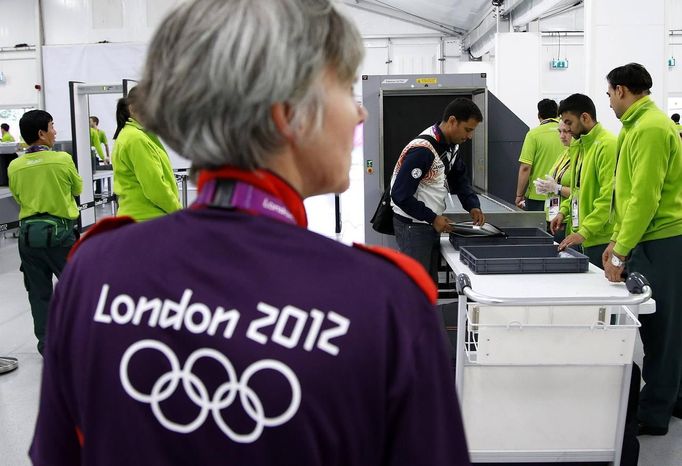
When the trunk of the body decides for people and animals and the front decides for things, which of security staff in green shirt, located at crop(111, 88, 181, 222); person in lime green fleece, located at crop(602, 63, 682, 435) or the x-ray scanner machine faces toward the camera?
the x-ray scanner machine

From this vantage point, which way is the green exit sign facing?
toward the camera

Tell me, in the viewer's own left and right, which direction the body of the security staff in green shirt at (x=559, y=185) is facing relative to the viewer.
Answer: facing the viewer and to the left of the viewer

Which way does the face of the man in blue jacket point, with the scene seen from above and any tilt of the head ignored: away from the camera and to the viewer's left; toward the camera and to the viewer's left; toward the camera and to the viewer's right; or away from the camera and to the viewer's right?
toward the camera and to the viewer's right

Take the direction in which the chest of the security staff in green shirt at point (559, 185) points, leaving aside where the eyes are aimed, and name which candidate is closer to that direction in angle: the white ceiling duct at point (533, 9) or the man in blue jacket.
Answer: the man in blue jacket

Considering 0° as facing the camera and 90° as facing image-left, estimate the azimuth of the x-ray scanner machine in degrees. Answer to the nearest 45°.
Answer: approximately 0°

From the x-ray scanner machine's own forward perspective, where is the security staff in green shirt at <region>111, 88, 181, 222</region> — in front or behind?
in front

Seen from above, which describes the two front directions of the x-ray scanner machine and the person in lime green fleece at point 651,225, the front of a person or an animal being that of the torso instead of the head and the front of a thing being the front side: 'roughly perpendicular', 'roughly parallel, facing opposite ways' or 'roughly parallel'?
roughly perpendicular

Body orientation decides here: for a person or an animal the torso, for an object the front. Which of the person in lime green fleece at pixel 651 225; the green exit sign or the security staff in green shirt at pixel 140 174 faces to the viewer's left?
the person in lime green fleece at pixel 651 225

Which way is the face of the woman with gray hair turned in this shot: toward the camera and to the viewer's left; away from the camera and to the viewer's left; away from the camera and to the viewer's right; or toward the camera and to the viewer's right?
away from the camera and to the viewer's right

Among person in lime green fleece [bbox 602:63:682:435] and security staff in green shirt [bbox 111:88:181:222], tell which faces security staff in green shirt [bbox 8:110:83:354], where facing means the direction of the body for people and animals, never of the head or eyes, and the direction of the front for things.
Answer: person in lime green fleece [bbox 602:63:682:435]

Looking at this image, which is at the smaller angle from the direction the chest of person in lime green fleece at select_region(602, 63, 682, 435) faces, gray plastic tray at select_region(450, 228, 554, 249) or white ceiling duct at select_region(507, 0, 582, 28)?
the gray plastic tray

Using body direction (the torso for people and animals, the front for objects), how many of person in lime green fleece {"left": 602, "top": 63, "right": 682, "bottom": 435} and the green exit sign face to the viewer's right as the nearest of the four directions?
0

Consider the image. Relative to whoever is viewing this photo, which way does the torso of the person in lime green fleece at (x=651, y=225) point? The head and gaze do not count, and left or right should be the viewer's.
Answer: facing to the left of the viewer
